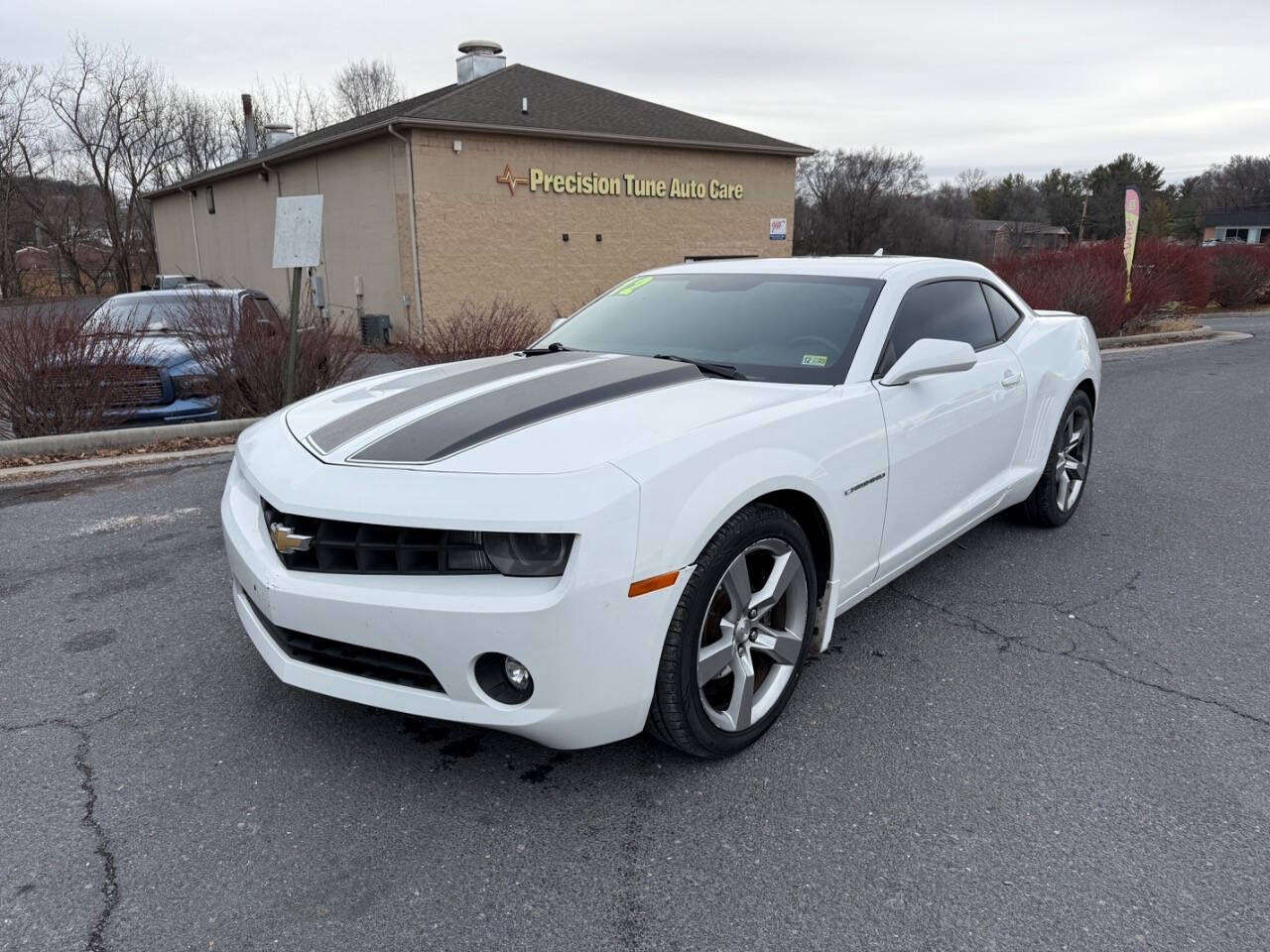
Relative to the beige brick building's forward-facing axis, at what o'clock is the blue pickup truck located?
The blue pickup truck is roughly at 2 o'clock from the beige brick building.

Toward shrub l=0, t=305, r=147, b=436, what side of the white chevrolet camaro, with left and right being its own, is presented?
right

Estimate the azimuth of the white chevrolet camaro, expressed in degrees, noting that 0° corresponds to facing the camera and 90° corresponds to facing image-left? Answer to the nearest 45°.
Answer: approximately 45°

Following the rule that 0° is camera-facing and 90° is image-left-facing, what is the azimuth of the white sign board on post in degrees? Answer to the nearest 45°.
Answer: approximately 0°

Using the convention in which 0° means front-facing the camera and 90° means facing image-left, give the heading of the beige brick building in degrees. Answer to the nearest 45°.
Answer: approximately 315°

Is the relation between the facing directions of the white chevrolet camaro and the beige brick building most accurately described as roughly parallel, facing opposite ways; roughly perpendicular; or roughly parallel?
roughly perpendicular

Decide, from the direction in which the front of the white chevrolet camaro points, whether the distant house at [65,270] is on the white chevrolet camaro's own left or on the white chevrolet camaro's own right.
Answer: on the white chevrolet camaro's own right
